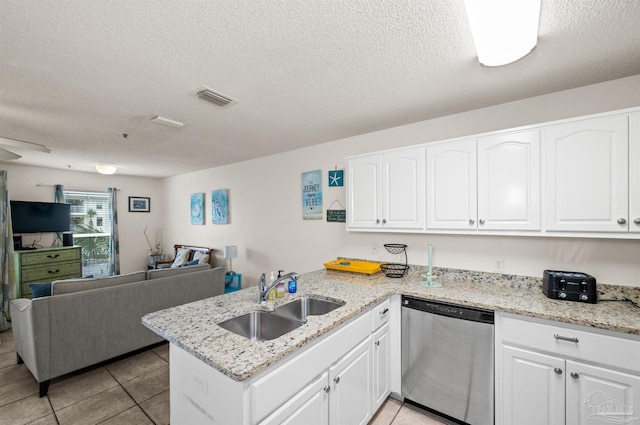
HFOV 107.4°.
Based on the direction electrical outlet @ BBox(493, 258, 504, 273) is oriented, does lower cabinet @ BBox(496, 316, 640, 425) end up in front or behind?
in front

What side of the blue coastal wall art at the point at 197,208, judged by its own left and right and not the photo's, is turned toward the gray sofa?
front

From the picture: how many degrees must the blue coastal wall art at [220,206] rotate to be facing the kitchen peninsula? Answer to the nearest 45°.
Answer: approximately 45° to its left

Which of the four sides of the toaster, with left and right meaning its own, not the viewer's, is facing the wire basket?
right

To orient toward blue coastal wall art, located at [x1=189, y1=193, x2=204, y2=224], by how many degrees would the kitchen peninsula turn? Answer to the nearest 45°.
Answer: approximately 180°

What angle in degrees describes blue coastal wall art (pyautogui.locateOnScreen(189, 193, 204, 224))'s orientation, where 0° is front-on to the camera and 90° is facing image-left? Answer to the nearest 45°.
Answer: approximately 45°

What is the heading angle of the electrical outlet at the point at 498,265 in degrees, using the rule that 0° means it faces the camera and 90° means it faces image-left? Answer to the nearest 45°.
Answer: approximately 0°

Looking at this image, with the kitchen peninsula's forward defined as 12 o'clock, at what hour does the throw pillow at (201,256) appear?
The throw pillow is roughly at 6 o'clock from the kitchen peninsula.

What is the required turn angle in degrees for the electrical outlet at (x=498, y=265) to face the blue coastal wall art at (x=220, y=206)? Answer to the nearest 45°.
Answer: approximately 90° to its right
